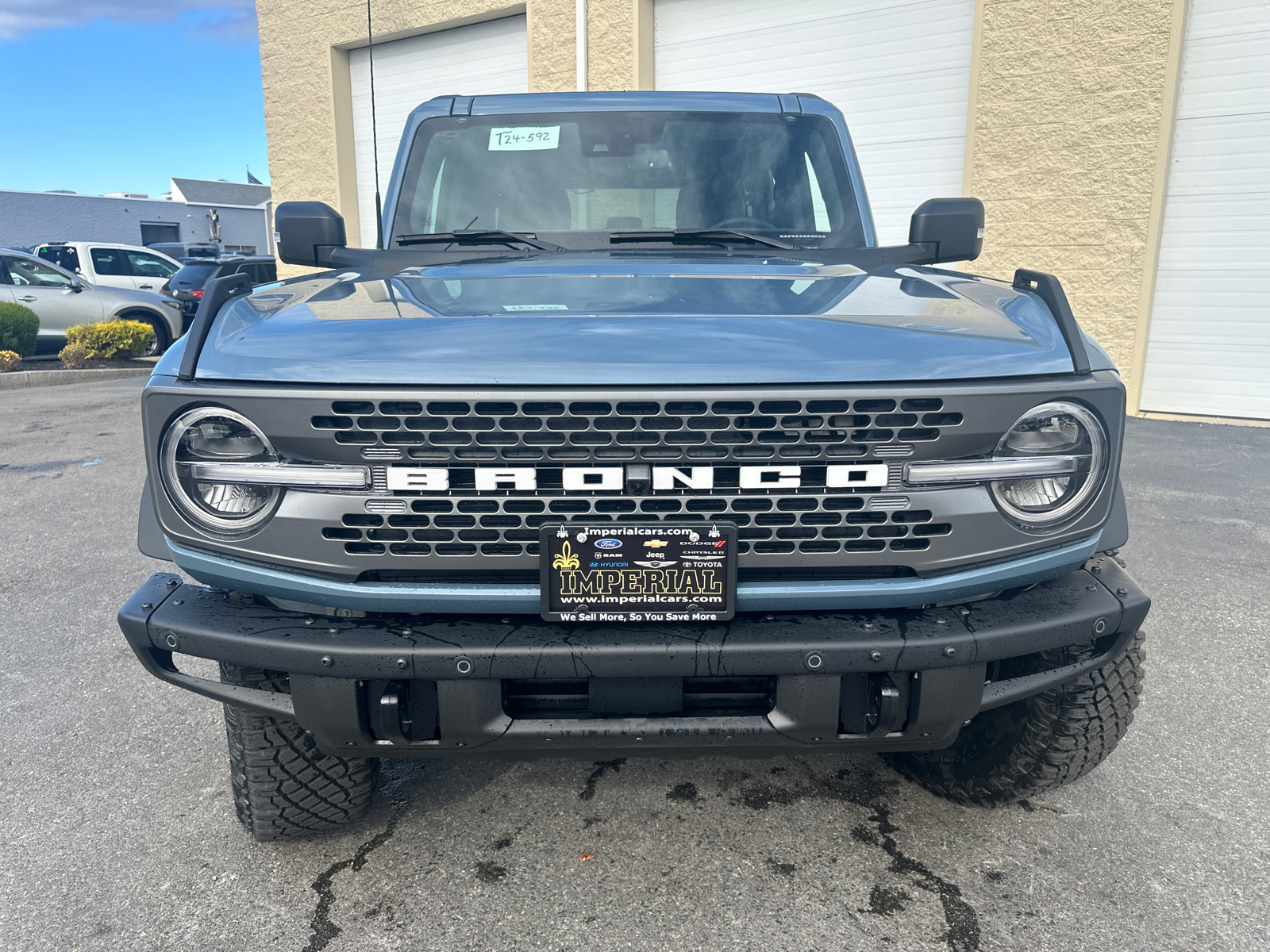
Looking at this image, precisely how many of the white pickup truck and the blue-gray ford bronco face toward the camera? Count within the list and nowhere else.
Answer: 1

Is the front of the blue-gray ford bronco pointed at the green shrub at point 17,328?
no

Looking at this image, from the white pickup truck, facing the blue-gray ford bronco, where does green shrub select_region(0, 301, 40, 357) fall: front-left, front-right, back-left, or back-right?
front-right

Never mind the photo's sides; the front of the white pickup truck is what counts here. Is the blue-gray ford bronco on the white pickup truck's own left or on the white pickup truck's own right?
on the white pickup truck's own right

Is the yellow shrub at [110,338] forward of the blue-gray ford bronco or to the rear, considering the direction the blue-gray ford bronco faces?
to the rear

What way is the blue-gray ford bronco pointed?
toward the camera

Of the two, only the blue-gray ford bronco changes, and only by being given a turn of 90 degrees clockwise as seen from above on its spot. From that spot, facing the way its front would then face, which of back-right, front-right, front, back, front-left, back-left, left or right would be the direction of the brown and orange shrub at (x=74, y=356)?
front-right

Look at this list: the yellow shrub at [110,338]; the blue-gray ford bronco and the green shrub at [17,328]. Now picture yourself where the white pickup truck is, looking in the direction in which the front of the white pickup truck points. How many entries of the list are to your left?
0

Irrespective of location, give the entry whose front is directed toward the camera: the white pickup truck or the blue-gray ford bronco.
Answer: the blue-gray ford bronco

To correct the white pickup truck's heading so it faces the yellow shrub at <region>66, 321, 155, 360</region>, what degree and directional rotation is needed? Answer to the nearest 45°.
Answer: approximately 135° to its right

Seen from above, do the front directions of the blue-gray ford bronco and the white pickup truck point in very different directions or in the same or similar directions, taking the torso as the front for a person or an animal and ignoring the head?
very different directions

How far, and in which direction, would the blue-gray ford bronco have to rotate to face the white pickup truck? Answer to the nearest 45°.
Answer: approximately 135° to its right

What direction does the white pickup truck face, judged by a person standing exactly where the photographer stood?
facing away from the viewer and to the right of the viewer

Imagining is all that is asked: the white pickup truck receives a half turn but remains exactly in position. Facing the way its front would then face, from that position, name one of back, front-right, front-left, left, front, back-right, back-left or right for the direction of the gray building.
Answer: back-right
